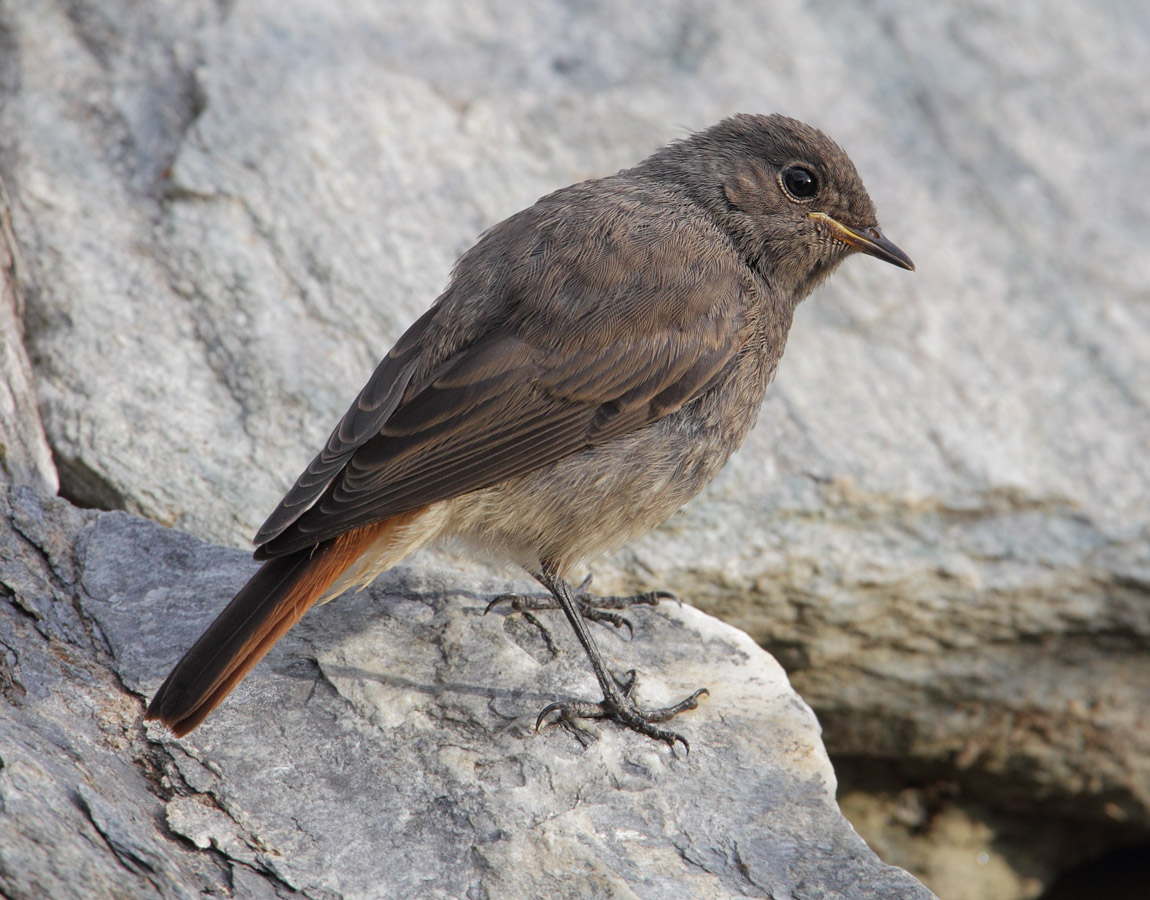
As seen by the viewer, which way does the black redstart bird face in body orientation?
to the viewer's right

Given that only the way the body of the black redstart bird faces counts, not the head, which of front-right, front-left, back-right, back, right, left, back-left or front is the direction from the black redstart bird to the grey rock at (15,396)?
back
